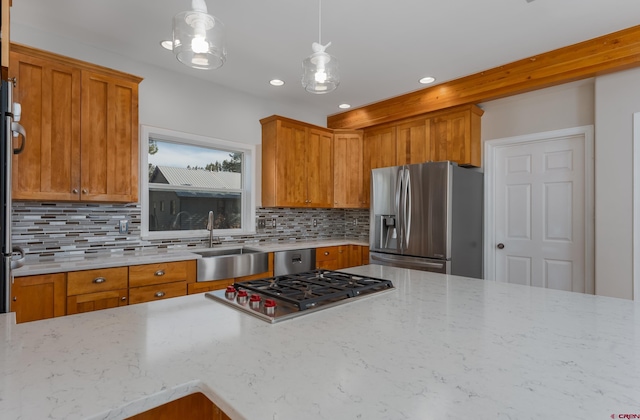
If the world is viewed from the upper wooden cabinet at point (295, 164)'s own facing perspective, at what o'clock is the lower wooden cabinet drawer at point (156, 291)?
The lower wooden cabinet drawer is roughly at 3 o'clock from the upper wooden cabinet.

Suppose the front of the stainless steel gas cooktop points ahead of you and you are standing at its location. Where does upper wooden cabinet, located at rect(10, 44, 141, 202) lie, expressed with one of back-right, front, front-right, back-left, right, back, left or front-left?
right

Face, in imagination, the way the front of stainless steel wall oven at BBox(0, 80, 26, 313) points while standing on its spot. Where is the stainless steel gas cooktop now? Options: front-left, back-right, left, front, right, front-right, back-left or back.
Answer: front-right

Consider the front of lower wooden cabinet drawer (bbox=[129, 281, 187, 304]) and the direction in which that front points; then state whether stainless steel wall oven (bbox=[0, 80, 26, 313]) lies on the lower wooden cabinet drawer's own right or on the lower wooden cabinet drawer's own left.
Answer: on the lower wooden cabinet drawer's own right

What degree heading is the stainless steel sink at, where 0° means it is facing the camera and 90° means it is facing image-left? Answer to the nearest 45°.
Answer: approximately 315°

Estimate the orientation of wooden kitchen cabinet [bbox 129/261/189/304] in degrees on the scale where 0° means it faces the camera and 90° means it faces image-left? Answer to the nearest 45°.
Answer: approximately 315°

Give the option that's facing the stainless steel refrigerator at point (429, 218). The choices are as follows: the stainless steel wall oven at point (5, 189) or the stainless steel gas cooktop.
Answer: the stainless steel wall oven at point (5, 189)

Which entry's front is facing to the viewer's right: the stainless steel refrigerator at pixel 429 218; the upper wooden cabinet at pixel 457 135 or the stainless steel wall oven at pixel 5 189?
the stainless steel wall oven at pixel 5 189

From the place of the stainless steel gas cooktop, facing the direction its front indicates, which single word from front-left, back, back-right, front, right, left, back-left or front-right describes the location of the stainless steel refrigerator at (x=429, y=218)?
back

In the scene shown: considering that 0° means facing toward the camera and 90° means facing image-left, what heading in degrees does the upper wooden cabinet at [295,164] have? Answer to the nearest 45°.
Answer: approximately 315°

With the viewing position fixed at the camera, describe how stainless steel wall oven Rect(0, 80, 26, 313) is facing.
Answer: facing to the right of the viewer
